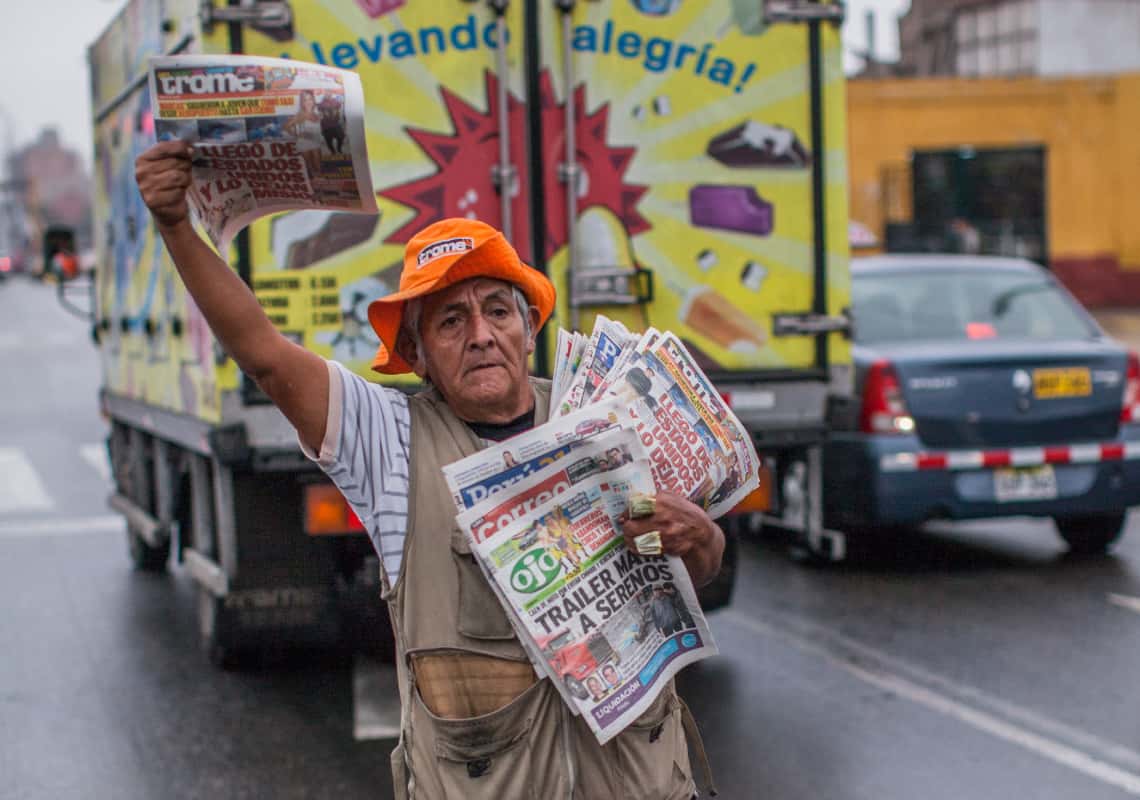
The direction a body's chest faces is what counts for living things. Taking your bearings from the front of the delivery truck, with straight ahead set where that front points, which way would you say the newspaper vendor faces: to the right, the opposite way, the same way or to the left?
the opposite way

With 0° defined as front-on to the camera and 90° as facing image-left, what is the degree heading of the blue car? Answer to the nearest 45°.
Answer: approximately 180°

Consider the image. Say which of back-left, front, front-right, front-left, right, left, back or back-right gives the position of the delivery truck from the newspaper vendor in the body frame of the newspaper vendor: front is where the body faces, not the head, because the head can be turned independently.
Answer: back

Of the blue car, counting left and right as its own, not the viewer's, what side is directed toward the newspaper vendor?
back

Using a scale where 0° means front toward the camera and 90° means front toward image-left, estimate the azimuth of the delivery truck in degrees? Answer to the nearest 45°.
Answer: approximately 180°

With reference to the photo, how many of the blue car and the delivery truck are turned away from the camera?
2

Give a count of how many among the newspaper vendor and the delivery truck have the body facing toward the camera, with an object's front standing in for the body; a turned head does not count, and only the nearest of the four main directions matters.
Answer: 1

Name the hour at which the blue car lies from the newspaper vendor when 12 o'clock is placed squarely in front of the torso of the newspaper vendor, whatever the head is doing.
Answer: The blue car is roughly at 7 o'clock from the newspaper vendor.

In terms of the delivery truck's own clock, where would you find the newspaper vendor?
The newspaper vendor is roughly at 6 o'clock from the delivery truck.

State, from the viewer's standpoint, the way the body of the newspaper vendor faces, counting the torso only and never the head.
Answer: toward the camera
